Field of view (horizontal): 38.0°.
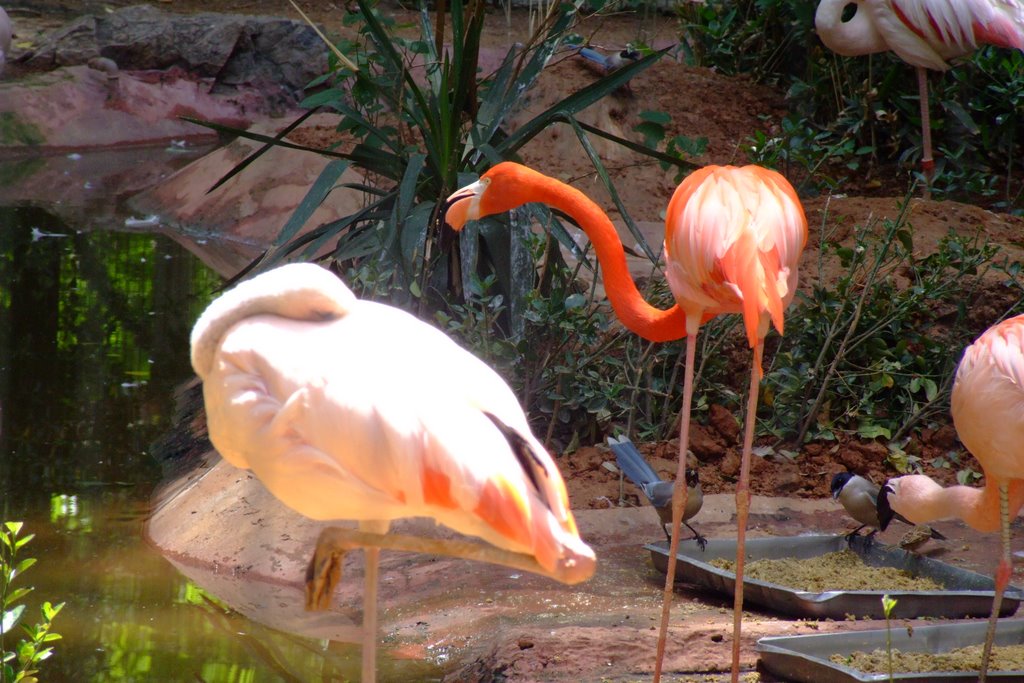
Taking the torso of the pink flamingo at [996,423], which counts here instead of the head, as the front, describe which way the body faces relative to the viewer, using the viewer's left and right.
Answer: facing to the left of the viewer

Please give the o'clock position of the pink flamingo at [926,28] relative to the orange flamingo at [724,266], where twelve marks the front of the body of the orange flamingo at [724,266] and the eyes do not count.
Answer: the pink flamingo at [926,28] is roughly at 2 o'clock from the orange flamingo at [724,266].

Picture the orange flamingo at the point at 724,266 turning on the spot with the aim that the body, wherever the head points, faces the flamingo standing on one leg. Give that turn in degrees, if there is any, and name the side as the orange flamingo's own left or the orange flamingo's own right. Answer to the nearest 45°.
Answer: approximately 90° to the orange flamingo's own left

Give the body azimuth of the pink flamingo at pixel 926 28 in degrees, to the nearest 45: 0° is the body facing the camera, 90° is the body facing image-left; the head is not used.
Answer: approximately 90°

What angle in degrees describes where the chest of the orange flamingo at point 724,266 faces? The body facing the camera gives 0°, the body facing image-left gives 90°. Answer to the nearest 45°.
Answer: approximately 135°

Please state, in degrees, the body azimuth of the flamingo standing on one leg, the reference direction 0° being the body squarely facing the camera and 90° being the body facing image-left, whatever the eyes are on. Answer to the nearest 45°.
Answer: approximately 90°

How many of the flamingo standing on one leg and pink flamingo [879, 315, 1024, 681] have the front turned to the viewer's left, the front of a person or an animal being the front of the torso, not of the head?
2

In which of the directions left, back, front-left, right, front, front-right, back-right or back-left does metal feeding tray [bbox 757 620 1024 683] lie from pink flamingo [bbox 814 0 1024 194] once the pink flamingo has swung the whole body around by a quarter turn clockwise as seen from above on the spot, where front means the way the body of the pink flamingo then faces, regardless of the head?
back
